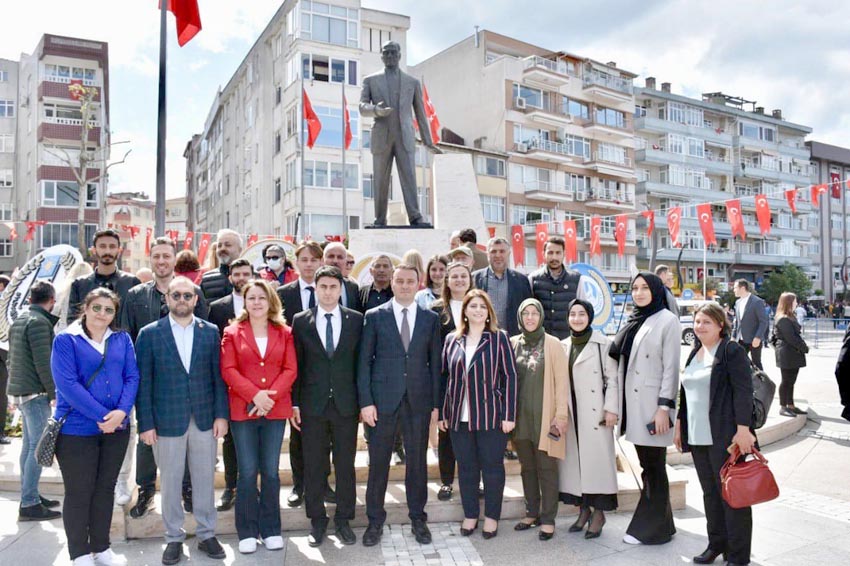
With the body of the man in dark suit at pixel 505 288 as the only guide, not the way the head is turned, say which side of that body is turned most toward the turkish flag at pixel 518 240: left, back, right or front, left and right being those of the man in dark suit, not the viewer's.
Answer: back

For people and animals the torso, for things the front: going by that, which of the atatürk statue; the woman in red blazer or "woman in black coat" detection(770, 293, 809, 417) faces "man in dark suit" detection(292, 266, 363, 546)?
the atatürk statue

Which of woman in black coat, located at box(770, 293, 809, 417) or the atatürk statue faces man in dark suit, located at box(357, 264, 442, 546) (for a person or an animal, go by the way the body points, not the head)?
the atatürk statue

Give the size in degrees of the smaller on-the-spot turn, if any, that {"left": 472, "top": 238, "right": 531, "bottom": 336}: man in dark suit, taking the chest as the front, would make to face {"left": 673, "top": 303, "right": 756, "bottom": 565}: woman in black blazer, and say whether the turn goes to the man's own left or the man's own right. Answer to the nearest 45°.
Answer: approximately 45° to the man's own left

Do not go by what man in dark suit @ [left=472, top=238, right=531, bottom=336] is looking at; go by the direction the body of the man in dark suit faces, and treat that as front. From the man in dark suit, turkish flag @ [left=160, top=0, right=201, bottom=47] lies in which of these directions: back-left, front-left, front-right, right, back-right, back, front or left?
back-right

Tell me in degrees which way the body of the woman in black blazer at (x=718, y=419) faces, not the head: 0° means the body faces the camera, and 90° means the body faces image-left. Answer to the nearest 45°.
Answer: approximately 45°

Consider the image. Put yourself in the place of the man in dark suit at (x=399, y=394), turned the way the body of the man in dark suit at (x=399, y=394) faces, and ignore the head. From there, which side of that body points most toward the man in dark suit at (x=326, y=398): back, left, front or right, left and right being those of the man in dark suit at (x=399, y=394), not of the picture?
right
